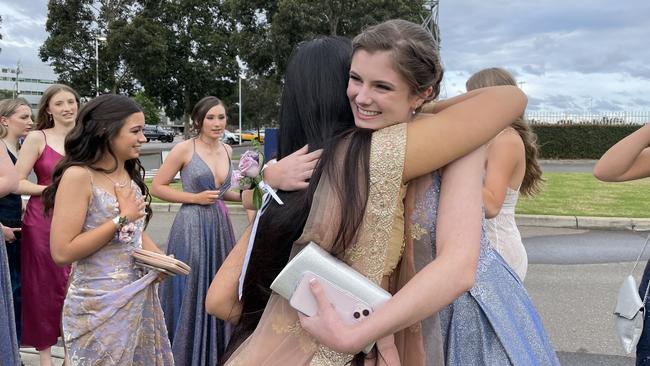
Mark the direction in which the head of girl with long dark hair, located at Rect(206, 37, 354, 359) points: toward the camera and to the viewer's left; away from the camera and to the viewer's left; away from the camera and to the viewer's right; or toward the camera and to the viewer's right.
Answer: away from the camera and to the viewer's right

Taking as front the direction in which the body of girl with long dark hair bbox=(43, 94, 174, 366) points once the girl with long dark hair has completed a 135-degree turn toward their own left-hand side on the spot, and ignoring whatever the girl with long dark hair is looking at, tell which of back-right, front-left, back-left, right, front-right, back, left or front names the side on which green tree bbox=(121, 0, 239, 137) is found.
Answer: front

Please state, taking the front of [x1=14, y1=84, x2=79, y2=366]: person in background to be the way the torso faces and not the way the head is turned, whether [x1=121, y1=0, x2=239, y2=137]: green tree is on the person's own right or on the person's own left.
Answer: on the person's own left

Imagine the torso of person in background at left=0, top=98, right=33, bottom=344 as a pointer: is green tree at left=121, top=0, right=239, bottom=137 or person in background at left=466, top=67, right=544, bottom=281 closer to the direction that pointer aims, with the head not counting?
the person in background

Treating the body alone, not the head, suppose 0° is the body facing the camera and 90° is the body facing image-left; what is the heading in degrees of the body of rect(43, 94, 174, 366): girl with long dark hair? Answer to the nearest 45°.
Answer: approximately 315°

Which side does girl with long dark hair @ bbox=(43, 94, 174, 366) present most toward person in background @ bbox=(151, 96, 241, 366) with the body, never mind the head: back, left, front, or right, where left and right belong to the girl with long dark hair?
left

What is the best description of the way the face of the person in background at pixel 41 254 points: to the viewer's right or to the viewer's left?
to the viewer's right

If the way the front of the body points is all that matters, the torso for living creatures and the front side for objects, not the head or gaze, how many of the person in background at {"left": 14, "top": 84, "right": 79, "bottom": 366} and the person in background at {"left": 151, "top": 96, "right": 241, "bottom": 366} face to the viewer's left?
0

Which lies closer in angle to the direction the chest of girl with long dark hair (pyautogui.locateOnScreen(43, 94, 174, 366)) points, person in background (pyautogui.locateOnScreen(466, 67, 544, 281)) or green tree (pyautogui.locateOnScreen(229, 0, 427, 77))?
the person in background
